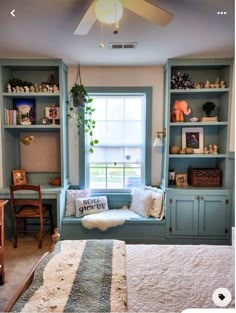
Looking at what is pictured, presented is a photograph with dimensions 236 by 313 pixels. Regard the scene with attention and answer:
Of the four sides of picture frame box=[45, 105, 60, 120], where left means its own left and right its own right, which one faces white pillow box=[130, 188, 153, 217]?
left

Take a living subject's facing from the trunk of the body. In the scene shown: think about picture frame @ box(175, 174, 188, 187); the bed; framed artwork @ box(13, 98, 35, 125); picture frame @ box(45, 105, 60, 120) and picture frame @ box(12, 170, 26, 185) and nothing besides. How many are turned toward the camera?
4

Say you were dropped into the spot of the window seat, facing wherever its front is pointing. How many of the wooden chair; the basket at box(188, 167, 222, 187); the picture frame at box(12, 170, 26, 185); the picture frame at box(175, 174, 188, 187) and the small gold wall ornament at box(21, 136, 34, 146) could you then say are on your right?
3

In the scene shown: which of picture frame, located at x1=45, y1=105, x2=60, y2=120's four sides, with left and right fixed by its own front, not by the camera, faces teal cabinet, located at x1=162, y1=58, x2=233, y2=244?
left

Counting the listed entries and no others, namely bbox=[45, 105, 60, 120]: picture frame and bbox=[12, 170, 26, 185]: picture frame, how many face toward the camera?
2

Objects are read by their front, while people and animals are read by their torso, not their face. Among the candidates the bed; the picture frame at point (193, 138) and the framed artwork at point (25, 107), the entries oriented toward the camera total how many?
2
